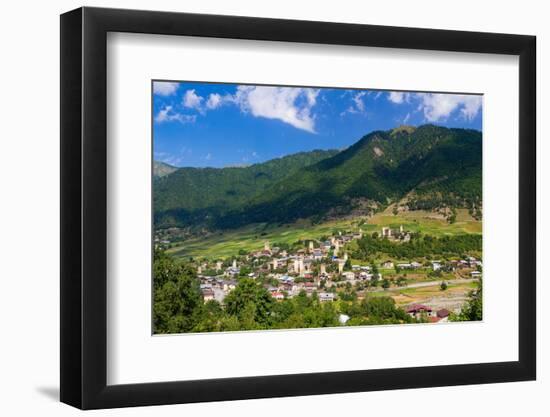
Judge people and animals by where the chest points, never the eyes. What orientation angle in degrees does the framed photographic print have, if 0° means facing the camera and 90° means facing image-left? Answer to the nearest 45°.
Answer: approximately 315°
